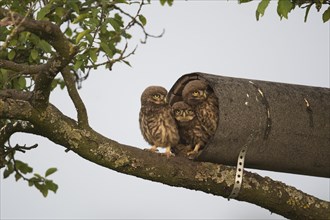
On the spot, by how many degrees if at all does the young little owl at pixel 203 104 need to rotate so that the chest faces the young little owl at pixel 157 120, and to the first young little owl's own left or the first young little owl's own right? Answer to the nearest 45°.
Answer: approximately 135° to the first young little owl's own right

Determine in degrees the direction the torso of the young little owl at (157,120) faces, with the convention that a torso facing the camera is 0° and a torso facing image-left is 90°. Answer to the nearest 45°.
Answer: approximately 315°
